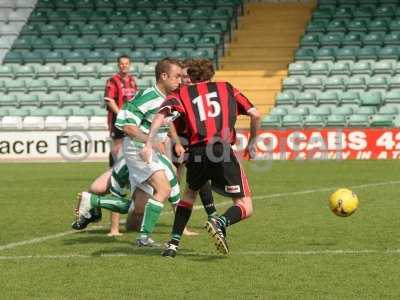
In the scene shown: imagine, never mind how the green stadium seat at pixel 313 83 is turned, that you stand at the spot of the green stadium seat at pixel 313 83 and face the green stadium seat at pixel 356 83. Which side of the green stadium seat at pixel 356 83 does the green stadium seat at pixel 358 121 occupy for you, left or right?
right

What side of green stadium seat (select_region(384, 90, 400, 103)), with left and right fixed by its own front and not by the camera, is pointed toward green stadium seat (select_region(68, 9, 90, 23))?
right

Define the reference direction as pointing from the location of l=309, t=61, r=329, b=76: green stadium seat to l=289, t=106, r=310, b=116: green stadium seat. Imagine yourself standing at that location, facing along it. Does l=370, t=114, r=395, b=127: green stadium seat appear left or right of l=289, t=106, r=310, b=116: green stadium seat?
left

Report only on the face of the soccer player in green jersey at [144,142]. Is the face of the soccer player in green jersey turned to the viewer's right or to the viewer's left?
to the viewer's right

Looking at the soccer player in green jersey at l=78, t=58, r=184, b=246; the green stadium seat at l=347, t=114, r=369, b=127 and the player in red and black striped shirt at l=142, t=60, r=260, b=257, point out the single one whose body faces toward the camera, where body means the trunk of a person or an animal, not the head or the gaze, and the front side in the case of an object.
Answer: the green stadium seat

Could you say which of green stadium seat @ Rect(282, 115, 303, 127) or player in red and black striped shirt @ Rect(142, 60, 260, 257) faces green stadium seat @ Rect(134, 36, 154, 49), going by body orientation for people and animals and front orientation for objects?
the player in red and black striped shirt

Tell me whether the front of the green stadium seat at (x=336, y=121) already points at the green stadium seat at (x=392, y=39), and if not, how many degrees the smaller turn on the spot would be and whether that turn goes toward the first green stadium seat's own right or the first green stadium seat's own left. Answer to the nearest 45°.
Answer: approximately 180°

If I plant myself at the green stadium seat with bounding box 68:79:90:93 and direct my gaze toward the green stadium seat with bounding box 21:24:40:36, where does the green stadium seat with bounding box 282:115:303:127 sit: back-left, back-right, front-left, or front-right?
back-right

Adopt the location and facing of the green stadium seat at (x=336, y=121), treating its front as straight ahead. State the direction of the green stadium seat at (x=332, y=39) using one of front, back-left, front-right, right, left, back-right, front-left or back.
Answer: back

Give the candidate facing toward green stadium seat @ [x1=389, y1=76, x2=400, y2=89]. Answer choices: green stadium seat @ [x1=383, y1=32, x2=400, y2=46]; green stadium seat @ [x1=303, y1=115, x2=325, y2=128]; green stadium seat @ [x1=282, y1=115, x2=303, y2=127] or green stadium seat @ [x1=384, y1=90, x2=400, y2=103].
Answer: green stadium seat @ [x1=383, y1=32, x2=400, y2=46]

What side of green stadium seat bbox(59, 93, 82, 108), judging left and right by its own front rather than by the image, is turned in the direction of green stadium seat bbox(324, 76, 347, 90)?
left

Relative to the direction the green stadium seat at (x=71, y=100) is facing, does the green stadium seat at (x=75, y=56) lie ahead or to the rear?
to the rear

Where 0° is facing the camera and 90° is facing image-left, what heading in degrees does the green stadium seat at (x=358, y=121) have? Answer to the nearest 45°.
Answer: approximately 0°
